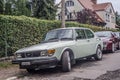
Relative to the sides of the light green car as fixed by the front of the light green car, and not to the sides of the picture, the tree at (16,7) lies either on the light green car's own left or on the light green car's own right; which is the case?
on the light green car's own right

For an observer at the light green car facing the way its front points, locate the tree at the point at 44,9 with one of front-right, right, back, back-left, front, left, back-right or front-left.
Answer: back-right

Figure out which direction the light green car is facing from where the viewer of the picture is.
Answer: facing the viewer and to the left of the viewer
